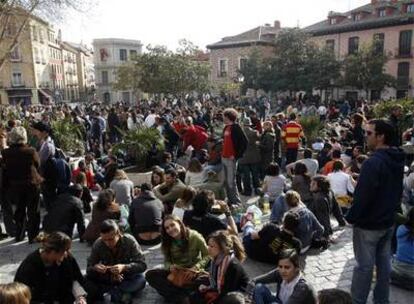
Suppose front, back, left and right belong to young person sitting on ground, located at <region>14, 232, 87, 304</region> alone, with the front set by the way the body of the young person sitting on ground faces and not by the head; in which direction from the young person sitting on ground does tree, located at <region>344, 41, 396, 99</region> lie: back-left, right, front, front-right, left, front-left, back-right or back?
left

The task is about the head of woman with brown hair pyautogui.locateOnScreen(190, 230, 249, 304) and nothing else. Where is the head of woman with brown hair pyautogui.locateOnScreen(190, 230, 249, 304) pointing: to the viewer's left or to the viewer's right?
to the viewer's left

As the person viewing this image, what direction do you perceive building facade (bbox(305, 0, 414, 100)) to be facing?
facing the viewer and to the left of the viewer

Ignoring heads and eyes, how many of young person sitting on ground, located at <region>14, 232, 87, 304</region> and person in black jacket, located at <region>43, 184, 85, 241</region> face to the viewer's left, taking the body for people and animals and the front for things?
0

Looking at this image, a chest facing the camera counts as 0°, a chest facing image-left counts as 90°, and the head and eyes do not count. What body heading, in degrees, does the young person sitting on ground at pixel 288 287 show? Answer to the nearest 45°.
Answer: approximately 45°
